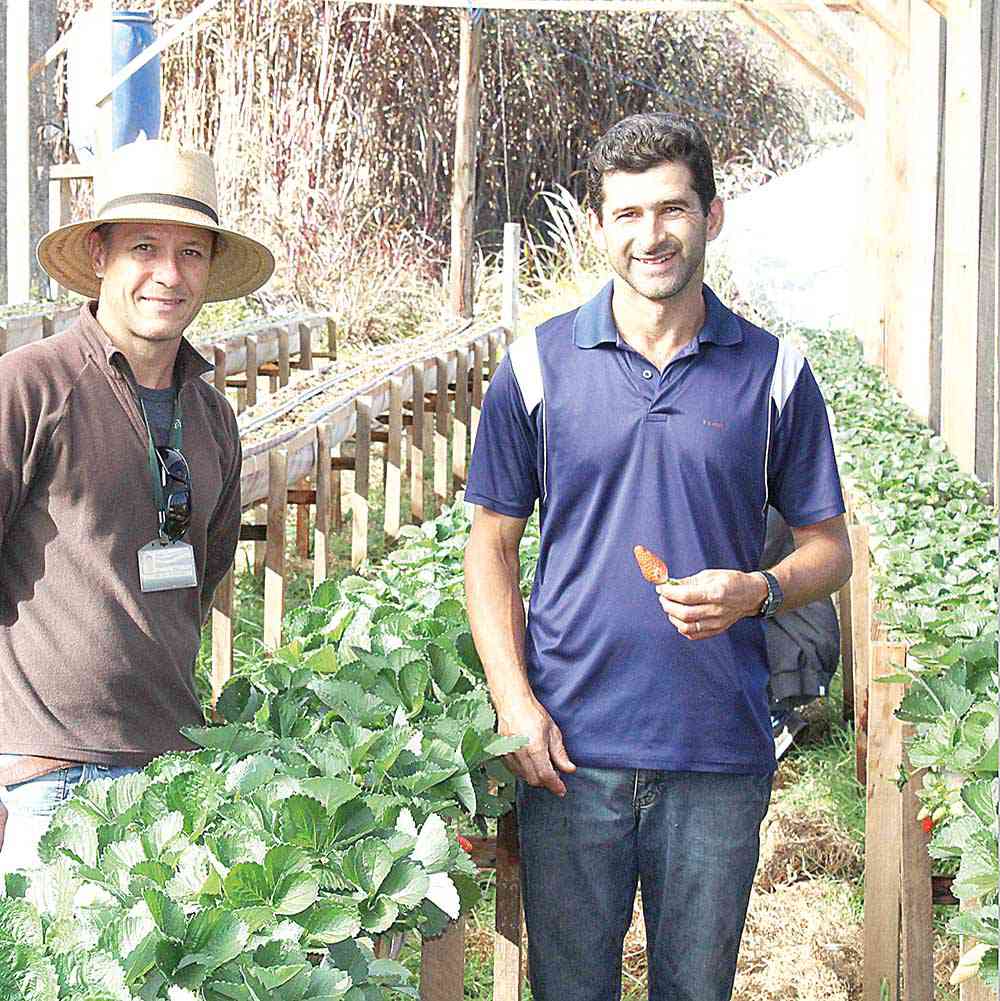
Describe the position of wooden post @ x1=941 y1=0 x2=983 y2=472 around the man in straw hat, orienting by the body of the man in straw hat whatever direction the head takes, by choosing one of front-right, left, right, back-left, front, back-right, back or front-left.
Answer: left

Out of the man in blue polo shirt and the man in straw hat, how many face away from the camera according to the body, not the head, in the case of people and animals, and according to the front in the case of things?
0

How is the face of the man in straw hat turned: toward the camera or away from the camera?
toward the camera

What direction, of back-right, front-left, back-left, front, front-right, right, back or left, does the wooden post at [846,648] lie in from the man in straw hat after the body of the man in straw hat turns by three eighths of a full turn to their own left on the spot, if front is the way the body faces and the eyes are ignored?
front-right

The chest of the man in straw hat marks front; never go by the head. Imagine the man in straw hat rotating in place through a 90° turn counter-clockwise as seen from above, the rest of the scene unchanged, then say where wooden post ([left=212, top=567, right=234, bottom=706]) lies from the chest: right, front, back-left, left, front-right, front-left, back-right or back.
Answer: front-left

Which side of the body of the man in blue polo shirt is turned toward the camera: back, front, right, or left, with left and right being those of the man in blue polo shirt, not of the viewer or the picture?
front

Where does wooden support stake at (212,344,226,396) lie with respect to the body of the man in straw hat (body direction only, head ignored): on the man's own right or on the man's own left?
on the man's own left
